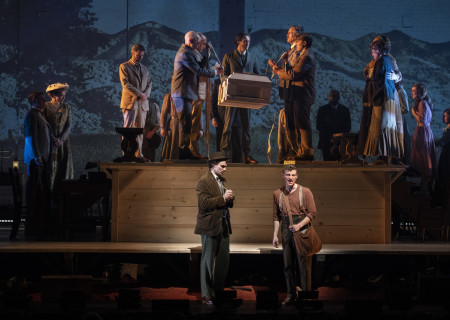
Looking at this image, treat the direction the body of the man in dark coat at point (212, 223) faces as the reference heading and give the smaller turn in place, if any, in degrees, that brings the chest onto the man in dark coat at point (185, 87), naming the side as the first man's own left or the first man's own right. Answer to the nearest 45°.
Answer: approximately 135° to the first man's own left

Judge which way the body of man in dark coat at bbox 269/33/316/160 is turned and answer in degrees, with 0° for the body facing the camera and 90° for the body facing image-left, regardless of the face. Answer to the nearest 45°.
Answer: approximately 90°

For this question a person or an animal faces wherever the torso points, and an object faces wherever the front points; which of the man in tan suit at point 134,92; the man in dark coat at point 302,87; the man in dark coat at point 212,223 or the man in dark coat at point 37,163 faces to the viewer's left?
the man in dark coat at point 302,87

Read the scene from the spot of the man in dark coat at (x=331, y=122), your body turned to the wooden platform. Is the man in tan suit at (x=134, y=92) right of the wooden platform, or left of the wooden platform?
right

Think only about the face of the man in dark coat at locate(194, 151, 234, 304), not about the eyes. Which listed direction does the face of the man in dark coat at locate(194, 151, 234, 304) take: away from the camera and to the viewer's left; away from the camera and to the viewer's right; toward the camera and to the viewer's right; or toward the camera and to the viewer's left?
toward the camera and to the viewer's right

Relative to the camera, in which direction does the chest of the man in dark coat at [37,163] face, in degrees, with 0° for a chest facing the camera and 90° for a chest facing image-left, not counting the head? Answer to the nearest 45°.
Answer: approximately 270°

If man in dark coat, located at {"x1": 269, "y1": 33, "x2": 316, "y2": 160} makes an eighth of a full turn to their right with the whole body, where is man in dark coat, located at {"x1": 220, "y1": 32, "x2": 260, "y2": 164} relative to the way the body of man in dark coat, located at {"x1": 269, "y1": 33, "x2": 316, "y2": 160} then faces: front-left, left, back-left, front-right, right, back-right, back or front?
front

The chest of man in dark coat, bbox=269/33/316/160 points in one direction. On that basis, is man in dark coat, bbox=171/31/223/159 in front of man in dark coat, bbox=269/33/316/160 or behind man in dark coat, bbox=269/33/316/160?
in front

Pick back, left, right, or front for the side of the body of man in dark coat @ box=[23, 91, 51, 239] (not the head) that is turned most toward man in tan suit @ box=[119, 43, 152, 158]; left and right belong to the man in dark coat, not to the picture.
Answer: front

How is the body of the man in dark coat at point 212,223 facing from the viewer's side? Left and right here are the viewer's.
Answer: facing the viewer and to the right of the viewer

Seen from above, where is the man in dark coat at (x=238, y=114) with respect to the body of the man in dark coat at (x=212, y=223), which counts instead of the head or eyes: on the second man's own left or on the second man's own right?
on the second man's own left

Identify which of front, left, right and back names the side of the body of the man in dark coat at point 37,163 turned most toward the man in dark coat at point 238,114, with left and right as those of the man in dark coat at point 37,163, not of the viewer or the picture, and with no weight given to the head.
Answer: front

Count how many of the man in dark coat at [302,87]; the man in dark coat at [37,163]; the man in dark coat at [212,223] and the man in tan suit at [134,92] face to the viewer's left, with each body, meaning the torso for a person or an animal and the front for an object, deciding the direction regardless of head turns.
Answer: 1

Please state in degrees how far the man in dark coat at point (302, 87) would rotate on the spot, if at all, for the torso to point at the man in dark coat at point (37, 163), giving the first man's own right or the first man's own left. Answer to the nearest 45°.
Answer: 0° — they already face them

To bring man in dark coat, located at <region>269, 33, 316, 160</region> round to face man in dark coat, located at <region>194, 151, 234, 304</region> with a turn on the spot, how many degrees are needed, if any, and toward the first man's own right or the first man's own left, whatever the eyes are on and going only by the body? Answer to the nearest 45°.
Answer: approximately 45° to the first man's own left

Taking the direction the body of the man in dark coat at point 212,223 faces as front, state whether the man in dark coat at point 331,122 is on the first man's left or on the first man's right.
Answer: on the first man's left

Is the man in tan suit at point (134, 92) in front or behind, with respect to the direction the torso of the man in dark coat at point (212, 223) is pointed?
behind
